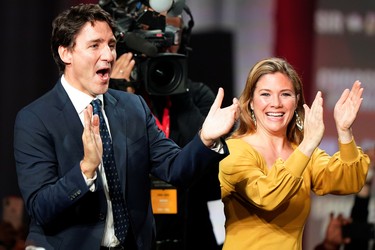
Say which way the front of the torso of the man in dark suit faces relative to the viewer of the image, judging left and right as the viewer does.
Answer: facing the viewer and to the right of the viewer

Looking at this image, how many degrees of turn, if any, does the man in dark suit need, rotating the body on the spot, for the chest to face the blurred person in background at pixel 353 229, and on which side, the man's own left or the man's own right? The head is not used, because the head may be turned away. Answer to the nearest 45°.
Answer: approximately 90° to the man's own left

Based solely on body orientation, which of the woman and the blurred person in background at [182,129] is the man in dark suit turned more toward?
the woman

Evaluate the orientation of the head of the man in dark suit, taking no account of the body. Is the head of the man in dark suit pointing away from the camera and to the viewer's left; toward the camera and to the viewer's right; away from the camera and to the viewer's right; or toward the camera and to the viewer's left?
toward the camera and to the viewer's right

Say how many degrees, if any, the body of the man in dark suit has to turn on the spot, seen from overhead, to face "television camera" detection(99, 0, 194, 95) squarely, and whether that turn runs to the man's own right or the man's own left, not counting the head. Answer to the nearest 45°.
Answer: approximately 135° to the man's own left
